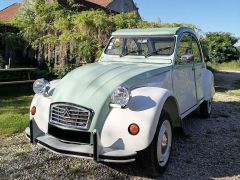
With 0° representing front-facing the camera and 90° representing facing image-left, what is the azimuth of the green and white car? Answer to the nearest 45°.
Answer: approximately 45°

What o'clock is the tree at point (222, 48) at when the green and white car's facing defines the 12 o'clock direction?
The tree is roughly at 5 o'clock from the green and white car.
